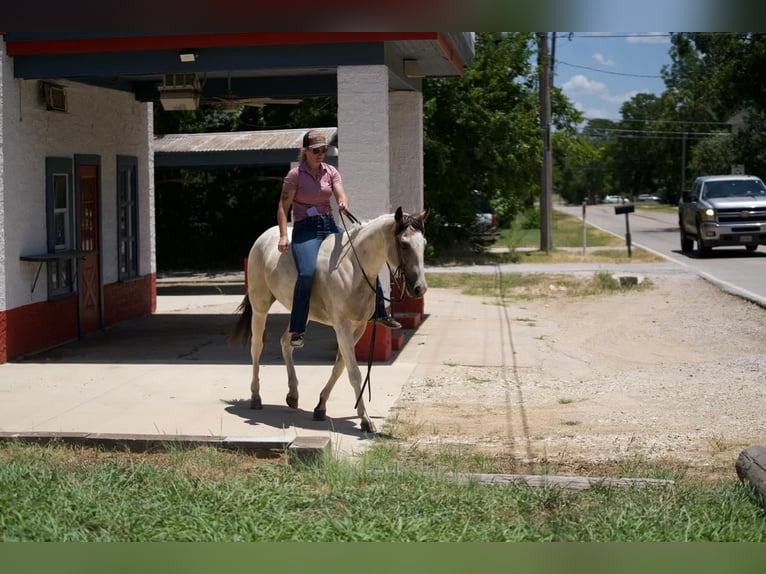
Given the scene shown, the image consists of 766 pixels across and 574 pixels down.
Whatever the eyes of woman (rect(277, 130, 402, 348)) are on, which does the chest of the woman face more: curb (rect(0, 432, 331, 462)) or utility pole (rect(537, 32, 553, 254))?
the curb

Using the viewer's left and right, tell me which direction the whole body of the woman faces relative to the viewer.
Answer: facing the viewer and to the right of the viewer

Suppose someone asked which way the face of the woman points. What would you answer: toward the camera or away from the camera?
toward the camera

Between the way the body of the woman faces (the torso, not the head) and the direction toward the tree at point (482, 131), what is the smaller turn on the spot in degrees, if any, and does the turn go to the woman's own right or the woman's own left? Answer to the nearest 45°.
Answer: approximately 135° to the woman's own left

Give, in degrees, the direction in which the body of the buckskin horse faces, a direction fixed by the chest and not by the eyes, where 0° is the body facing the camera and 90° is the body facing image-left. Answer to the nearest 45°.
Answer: approximately 315°

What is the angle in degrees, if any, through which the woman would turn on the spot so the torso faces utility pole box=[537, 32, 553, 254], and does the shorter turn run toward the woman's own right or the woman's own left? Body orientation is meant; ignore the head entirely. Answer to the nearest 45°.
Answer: approximately 135° to the woman's own left

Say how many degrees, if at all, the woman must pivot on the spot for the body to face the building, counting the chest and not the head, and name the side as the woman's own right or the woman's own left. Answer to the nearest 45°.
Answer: approximately 180°
